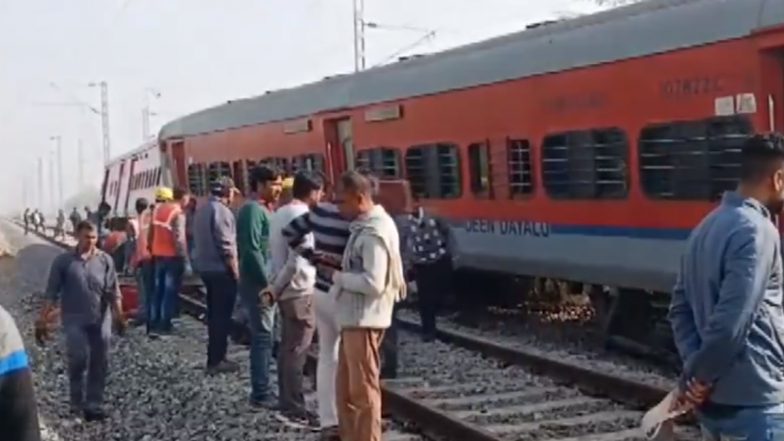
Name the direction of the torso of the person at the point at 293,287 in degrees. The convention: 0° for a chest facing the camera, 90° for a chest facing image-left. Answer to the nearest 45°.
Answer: approximately 270°

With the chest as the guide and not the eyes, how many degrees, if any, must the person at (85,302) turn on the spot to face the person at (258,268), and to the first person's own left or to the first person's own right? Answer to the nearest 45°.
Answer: approximately 90° to the first person's own left

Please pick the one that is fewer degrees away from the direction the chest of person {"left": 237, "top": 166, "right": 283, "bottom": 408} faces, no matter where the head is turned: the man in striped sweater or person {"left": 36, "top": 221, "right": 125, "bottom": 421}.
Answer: the man in striped sweater

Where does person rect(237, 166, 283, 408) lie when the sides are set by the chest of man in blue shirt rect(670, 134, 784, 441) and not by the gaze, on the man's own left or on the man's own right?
on the man's own left

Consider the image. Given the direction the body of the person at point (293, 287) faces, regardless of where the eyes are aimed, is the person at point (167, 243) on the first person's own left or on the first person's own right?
on the first person's own left

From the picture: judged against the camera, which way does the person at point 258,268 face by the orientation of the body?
to the viewer's right

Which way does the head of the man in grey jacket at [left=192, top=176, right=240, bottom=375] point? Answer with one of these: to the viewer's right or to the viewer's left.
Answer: to the viewer's right
